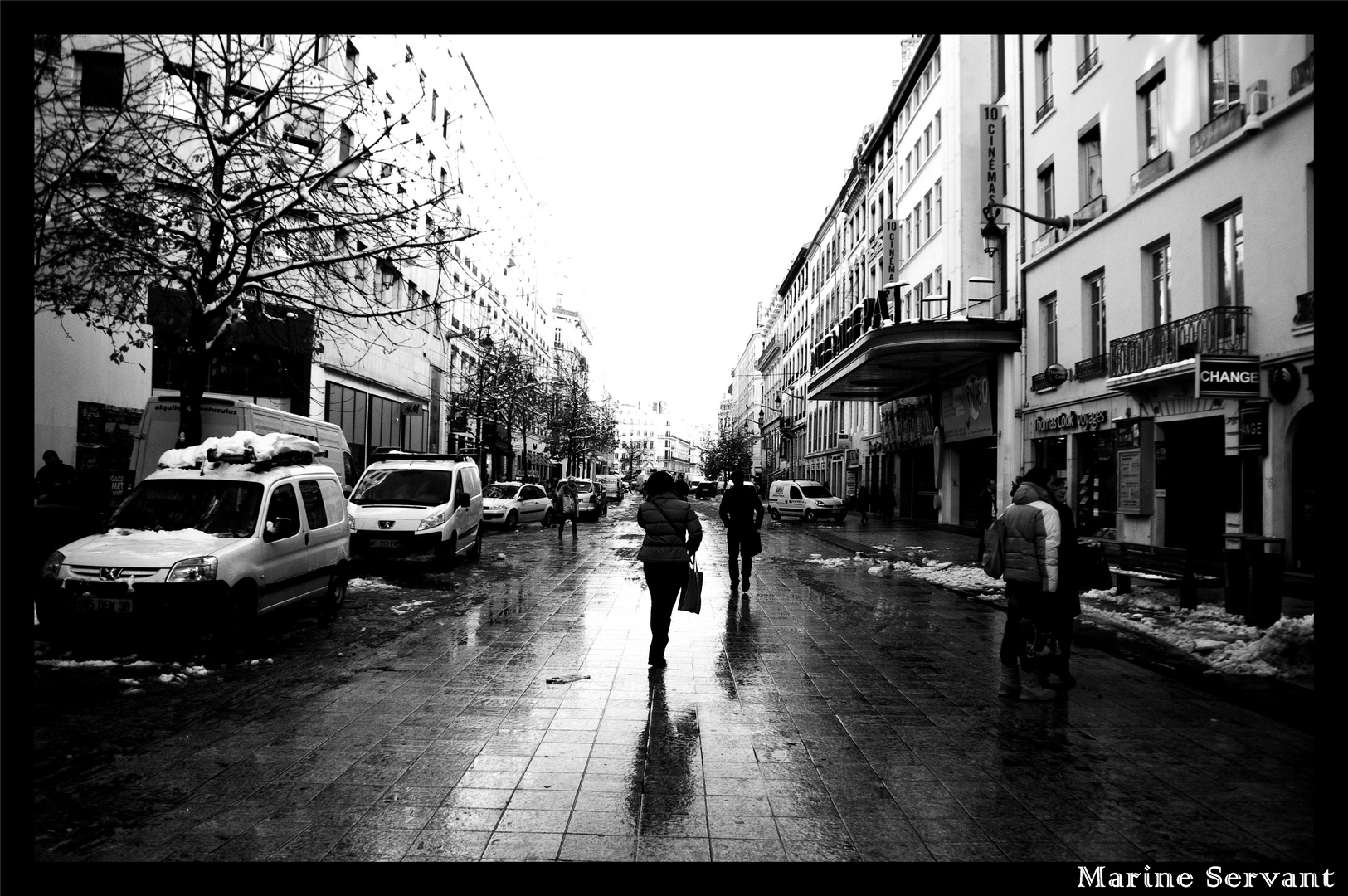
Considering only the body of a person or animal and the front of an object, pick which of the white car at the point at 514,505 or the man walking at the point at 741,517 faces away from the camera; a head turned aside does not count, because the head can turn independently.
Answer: the man walking

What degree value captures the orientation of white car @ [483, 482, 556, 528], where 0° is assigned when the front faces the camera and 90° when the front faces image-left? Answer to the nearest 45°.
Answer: approximately 45°

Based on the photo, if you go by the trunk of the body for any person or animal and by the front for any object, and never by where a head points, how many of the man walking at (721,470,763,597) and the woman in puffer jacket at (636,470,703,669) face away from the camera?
2

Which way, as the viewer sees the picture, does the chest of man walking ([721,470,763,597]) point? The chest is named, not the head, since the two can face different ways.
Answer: away from the camera

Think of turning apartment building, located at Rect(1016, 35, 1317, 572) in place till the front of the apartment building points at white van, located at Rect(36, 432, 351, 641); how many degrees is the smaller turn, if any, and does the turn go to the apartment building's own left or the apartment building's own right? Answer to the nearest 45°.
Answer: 0° — it already faces it

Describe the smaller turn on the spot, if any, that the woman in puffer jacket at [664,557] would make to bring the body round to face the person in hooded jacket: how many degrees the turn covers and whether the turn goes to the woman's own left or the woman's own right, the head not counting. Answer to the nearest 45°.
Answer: approximately 90° to the woman's own right

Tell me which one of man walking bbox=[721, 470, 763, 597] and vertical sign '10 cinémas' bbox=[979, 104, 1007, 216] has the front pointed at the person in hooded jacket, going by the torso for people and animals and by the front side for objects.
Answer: the vertical sign '10 cinémas'

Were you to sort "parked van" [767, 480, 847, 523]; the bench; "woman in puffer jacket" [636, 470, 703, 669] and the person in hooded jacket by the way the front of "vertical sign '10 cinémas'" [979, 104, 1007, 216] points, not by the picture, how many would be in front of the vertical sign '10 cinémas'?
3

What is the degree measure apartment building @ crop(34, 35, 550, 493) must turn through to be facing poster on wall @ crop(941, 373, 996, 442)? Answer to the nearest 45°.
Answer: approximately 45° to its left
